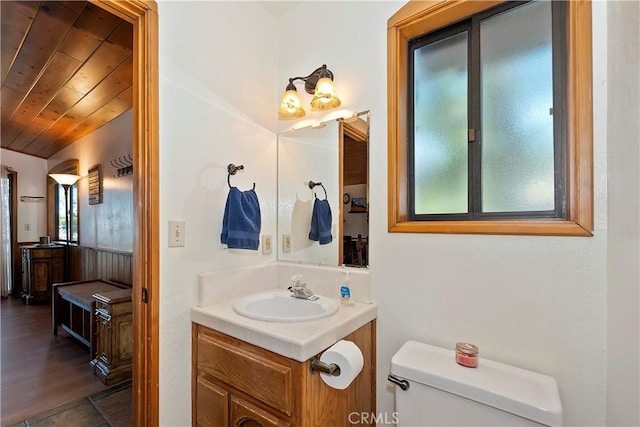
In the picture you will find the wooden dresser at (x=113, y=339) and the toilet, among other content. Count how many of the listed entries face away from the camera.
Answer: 0

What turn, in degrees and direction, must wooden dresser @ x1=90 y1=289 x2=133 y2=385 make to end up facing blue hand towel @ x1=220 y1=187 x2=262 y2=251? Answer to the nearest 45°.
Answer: approximately 90° to its left

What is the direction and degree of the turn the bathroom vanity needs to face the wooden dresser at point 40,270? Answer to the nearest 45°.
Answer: approximately 90° to its right

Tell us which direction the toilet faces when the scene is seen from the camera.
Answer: facing the viewer and to the left of the viewer

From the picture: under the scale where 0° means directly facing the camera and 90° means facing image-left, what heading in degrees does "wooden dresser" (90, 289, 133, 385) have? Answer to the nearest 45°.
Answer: approximately 45°

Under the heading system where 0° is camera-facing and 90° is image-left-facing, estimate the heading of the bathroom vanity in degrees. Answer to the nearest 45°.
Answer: approximately 45°

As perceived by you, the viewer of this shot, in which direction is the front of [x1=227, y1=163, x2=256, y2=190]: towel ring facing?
facing the viewer and to the right of the viewer

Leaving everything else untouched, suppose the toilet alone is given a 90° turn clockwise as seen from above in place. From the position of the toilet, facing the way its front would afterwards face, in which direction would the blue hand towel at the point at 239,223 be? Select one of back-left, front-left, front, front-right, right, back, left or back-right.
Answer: front-left
